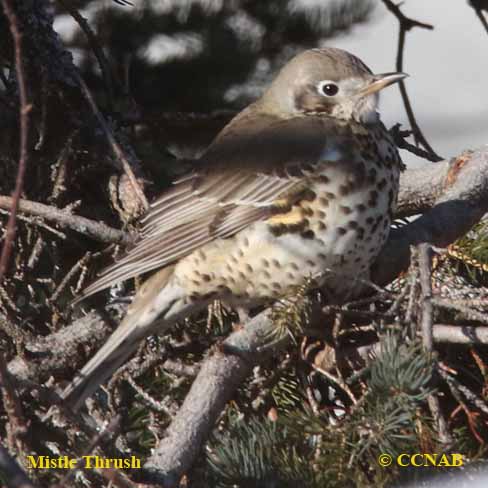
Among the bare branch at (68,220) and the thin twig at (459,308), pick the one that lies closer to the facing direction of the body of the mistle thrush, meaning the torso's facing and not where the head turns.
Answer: the thin twig

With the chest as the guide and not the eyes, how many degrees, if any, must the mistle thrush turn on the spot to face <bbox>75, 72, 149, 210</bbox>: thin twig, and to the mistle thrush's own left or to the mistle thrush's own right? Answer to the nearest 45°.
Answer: approximately 135° to the mistle thrush's own left

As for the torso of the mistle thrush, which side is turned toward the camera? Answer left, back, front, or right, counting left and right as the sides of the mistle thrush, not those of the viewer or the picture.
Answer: right

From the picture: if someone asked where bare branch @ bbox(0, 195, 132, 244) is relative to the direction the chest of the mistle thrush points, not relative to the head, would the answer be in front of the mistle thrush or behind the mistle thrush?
behind

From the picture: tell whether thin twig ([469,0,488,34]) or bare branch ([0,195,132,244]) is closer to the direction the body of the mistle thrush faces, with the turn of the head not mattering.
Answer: the thin twig

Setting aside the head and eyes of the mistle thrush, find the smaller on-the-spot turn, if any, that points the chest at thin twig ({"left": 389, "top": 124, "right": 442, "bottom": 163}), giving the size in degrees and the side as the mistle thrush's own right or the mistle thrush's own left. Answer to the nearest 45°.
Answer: approximately 45° to the mistle thrush's own left

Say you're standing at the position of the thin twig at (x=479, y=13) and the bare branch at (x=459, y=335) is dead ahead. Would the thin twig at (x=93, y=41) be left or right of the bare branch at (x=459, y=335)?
right

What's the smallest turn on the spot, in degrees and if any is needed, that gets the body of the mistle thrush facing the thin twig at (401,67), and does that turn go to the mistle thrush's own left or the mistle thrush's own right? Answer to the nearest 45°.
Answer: approximately 45° to the mistle thrush's own left

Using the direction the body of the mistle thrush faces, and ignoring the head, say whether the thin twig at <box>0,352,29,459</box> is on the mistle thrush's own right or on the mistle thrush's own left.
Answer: on the mistle thrush's own right
